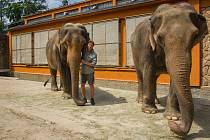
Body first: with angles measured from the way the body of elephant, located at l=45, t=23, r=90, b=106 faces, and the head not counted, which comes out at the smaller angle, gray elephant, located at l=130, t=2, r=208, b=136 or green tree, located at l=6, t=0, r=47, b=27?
the gray elephant

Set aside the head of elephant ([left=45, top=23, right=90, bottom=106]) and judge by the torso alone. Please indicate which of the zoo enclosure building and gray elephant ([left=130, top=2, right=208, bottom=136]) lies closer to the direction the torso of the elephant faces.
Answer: the gray elephant

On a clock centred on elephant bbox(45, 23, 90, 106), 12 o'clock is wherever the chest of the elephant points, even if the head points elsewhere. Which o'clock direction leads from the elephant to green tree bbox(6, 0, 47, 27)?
The green tree is roughly at 7 o'clock from the elephant.

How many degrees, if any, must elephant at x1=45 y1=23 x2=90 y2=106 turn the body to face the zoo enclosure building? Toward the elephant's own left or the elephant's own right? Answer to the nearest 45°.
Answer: approximately 135° to the elephant's own left

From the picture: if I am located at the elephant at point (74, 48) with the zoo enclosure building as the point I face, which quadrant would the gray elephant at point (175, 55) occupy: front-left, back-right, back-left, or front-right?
back-right

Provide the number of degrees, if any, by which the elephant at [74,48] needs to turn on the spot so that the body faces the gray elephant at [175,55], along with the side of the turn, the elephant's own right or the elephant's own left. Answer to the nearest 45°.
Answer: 0° — it already faces it

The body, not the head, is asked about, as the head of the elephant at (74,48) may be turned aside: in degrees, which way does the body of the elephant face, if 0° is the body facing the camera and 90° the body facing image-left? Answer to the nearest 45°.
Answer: approximately 315°
